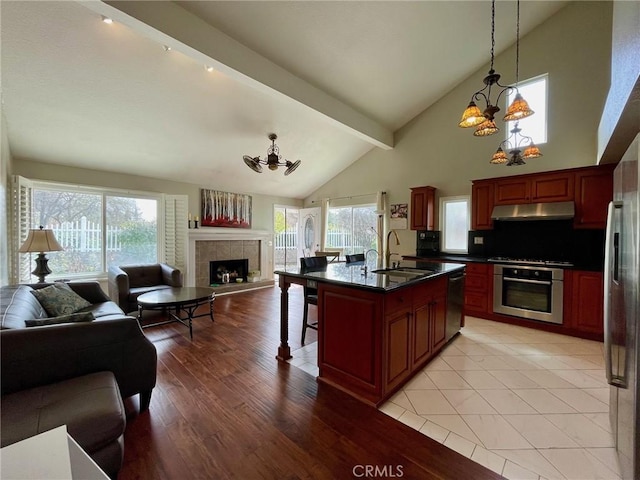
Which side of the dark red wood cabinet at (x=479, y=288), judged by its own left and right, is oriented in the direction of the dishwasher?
front

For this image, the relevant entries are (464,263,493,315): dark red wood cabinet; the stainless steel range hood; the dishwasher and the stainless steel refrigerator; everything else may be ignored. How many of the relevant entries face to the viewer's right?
1

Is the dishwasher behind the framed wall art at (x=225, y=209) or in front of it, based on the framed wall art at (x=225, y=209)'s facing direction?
in front

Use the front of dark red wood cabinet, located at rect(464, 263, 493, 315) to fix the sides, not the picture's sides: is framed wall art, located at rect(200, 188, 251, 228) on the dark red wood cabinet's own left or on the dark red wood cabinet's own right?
on the dark red wood cabinet's own right

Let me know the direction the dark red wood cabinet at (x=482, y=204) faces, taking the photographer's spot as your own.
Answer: facing the viewer

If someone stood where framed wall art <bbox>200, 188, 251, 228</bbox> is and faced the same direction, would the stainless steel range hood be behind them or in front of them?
in front

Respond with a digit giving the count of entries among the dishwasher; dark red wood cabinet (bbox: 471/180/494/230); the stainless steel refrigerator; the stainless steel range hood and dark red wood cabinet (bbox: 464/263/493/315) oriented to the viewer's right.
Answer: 1

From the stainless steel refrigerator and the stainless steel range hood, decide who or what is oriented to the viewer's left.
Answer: the stainless steel refrigerator

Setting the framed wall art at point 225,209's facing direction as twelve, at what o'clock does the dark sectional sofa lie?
The dark sectional sofa is roughly at 2 o'clock from the framed wall art.

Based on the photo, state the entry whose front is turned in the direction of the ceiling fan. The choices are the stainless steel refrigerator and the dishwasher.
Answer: the stainless steel refrigerator

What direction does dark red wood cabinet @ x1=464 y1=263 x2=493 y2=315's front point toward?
toward the camera

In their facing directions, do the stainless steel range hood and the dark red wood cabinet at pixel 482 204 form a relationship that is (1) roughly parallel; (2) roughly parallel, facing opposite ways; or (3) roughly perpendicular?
roughly parallel

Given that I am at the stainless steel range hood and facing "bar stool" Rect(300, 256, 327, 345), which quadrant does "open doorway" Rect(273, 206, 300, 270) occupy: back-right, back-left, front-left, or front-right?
front-right

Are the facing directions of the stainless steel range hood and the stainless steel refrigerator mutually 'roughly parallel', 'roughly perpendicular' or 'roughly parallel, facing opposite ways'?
roughly perpendicular

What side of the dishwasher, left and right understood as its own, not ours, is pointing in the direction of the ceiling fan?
back

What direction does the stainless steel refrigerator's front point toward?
to the viewer's left

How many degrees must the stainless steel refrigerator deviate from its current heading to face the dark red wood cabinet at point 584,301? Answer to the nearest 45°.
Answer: approximately 90° to its right

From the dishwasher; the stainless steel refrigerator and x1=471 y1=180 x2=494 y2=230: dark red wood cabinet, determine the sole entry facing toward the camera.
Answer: the dark red wood cabinet

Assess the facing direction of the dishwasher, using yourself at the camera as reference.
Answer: facing to the right of the viewer

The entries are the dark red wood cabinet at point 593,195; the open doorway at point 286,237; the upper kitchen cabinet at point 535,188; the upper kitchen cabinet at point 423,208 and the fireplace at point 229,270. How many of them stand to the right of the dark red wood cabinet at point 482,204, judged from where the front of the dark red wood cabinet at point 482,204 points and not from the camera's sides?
3

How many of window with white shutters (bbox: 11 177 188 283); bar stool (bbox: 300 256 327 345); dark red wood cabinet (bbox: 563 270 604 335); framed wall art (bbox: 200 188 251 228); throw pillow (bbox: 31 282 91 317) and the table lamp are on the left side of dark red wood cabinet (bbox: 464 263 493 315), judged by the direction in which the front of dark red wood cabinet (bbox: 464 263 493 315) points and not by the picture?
1
